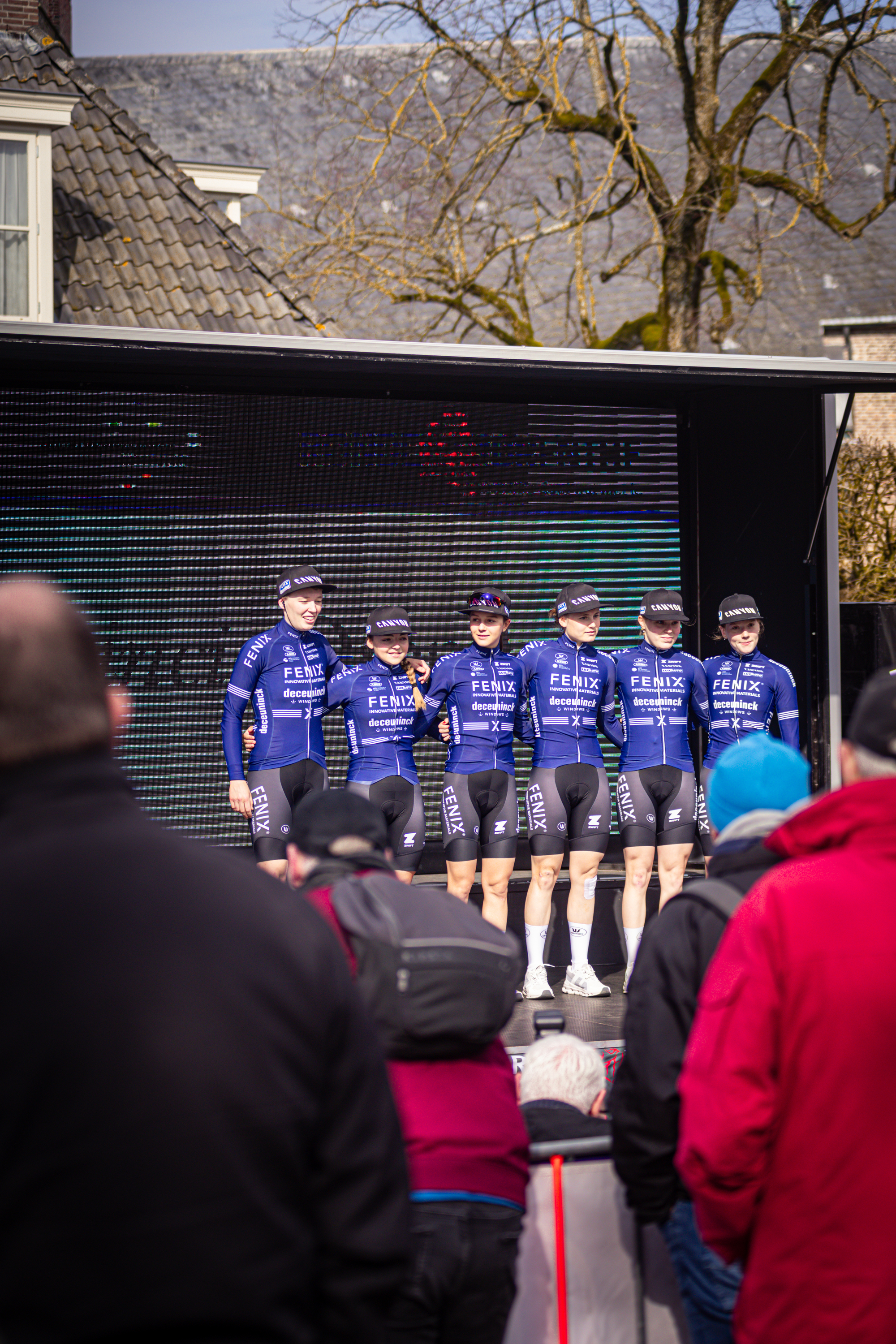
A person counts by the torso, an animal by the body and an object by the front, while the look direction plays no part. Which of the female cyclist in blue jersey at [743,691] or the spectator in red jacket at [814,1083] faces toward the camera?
the female cyclist in blue jersey

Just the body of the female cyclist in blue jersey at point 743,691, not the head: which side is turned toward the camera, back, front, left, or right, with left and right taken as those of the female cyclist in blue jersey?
front

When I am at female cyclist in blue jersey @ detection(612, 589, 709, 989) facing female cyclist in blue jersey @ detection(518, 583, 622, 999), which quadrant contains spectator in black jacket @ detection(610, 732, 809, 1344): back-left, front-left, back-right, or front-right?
front-left

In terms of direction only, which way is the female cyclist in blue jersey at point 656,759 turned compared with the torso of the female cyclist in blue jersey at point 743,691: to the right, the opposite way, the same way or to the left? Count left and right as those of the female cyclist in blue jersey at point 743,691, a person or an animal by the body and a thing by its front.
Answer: the same way

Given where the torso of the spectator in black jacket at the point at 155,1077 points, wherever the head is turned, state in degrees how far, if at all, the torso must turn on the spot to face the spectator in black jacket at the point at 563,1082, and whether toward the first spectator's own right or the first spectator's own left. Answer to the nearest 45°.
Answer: approximately 45° to the first spectator's own right

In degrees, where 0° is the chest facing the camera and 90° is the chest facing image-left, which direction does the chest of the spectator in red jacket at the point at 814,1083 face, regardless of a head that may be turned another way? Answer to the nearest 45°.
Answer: approximately 135°

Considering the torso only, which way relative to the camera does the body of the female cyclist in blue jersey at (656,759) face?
toward the camera

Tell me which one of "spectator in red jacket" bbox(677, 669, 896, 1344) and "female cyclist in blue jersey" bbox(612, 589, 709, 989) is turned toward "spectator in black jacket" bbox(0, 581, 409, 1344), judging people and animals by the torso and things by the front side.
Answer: the female cyclist in blue jersey

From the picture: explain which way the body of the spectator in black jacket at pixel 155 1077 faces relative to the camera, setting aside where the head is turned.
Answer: away from the camera

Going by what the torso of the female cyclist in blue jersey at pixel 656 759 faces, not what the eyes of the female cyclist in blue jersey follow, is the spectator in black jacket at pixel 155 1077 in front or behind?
in front

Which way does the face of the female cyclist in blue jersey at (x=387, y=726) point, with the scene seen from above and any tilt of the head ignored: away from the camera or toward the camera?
toward the camera

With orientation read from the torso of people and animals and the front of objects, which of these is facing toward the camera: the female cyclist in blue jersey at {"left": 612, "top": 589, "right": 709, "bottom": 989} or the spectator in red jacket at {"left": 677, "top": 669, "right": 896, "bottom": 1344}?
the female cyclist in blue jersey

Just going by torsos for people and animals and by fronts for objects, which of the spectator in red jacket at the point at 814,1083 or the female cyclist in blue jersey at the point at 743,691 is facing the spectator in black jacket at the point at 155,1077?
the female cyclist in blue jersey

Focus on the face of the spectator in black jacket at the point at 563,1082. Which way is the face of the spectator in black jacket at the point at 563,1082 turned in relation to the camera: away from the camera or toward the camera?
away from the camera

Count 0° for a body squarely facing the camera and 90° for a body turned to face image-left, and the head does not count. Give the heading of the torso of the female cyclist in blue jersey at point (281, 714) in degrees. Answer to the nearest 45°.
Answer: approximately 315°

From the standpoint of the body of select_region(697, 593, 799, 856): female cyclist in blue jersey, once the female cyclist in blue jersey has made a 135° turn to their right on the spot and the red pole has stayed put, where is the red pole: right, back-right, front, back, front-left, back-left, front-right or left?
back-left

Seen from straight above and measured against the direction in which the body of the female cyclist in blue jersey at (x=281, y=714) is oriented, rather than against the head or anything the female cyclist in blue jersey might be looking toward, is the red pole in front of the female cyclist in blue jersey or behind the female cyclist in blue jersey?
in front

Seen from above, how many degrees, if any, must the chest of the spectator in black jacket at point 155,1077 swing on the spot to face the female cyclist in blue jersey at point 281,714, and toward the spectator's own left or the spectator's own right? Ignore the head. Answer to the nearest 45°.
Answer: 0° — they already face them

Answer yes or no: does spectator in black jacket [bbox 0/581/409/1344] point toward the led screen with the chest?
yes

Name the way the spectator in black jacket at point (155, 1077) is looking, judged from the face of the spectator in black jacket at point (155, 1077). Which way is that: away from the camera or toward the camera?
away from the camera

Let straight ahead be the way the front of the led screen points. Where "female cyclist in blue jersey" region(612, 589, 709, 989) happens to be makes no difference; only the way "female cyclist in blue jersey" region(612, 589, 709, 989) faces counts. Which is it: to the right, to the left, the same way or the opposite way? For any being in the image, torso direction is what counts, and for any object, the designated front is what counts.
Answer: the same way

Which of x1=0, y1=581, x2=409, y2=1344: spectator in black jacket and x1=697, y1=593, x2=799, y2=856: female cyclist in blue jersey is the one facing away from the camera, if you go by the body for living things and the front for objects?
the spectator in black jacket

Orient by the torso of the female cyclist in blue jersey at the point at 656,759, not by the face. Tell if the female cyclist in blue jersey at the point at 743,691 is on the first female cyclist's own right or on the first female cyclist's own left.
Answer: on the first female cyclist's own left
